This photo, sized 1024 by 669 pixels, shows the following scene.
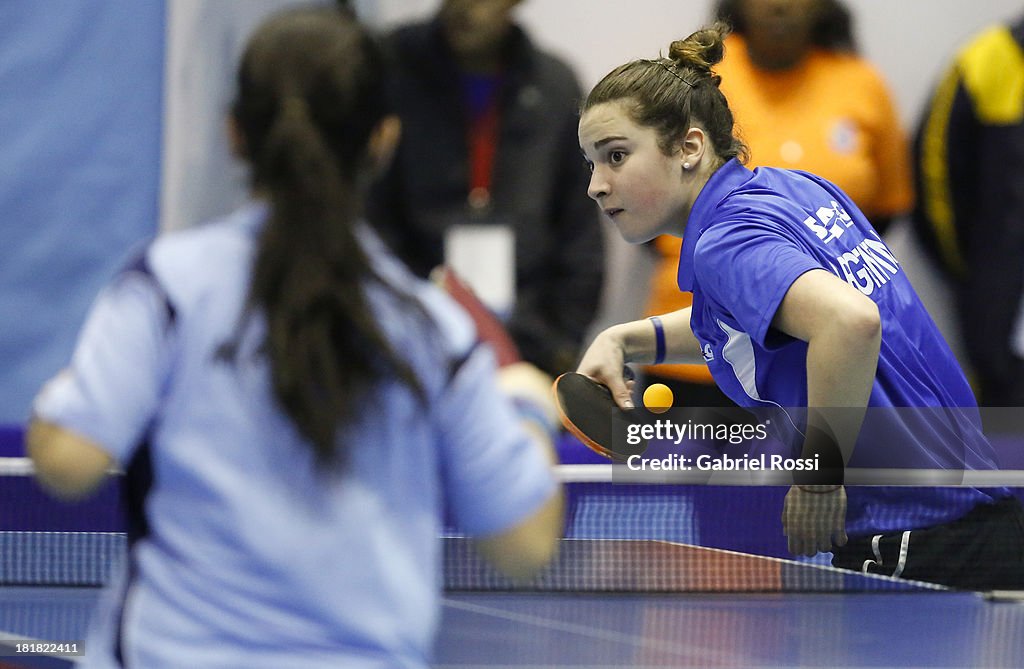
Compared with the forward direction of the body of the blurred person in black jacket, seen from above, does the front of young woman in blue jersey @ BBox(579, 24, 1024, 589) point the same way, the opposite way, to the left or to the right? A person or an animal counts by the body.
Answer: to the right

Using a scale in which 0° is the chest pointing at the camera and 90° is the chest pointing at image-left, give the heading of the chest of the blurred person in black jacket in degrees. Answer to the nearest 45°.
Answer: approximately 0°

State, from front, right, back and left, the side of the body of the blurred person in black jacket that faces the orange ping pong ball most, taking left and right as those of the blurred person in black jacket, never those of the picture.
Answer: front

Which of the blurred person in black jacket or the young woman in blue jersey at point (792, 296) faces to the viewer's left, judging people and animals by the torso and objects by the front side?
the young woman in blue jersey

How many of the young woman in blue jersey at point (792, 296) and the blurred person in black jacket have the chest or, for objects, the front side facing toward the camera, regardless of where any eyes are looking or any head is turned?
1

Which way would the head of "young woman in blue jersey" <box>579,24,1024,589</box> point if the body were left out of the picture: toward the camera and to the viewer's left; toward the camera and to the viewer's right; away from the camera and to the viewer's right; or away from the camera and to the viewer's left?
toward the camera and to the viewer's left

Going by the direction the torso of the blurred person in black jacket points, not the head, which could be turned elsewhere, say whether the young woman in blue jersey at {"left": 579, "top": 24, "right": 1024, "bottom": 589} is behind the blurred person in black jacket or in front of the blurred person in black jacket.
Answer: in front

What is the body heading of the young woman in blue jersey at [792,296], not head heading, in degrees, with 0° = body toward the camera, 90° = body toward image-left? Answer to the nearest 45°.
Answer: approximately 90°
